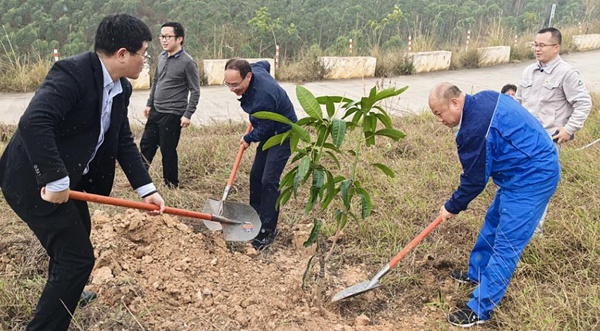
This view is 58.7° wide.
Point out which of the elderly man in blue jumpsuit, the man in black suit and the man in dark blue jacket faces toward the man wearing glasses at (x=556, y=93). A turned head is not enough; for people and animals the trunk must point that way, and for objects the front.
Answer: the man in black suit

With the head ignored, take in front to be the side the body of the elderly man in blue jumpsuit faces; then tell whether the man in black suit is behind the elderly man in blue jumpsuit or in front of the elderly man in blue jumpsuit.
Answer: in front

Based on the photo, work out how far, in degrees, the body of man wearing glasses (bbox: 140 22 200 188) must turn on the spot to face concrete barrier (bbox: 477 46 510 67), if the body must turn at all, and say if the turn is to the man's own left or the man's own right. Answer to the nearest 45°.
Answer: approximately 180°

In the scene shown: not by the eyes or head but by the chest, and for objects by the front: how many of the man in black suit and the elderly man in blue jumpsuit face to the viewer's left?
1

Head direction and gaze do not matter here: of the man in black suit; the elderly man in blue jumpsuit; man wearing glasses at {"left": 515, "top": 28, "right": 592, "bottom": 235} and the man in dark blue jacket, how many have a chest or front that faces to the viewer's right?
1

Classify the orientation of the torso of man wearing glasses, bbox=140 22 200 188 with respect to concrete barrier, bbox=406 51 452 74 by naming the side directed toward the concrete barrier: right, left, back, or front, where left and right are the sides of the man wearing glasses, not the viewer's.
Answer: back

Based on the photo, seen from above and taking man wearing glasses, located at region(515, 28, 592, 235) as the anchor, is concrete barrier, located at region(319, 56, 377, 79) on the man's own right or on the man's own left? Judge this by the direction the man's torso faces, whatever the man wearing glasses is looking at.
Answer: on the man's own right

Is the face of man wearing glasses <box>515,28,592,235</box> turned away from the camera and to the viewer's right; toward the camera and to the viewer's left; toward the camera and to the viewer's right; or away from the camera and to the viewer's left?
toward the camera and to the viewer's left

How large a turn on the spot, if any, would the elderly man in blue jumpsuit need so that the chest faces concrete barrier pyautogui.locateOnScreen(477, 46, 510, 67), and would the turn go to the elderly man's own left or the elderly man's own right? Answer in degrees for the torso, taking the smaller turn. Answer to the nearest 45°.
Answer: approximately 90° to the elderly man's own right

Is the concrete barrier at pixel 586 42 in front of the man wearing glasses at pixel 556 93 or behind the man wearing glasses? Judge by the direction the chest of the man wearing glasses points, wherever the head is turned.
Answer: behind

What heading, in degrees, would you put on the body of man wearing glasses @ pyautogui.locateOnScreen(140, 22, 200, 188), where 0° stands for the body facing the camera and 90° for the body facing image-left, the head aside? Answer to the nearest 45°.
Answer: approximately 45°

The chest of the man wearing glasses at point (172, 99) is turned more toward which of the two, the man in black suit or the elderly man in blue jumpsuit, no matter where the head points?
the man in black suit

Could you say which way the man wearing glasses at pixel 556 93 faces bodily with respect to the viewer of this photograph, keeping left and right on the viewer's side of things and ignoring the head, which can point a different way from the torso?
facing the viewer and to the left of the viewer

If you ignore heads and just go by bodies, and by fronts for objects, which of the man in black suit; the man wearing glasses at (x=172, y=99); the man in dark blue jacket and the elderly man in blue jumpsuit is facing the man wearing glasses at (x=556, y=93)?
the man in black suit

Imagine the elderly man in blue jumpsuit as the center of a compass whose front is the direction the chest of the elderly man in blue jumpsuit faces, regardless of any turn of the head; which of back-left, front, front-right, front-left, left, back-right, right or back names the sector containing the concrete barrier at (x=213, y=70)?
front-right

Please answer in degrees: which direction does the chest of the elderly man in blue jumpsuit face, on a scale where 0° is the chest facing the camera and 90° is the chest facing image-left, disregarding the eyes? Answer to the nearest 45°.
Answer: approximately 90°

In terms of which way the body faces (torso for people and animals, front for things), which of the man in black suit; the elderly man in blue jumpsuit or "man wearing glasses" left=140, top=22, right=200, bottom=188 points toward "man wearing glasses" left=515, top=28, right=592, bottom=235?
the man in black suit

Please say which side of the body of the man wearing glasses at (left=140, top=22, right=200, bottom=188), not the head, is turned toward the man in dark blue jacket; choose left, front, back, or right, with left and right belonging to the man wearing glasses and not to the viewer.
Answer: left
